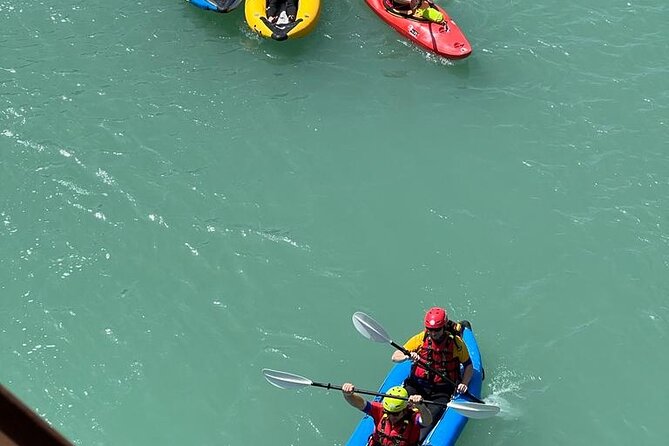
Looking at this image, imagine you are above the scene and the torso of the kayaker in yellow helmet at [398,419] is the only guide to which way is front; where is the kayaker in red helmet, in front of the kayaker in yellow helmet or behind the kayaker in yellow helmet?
behind

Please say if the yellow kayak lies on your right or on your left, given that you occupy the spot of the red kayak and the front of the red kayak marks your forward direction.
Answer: on your right

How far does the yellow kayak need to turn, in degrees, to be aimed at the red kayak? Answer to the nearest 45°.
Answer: approximately 90° to its left

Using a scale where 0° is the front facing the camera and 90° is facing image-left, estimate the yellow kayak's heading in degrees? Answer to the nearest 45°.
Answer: approximately 0°

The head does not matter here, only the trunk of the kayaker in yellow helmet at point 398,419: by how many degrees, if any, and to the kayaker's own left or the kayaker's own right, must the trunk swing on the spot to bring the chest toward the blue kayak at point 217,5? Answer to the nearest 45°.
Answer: approximately 135° to the kayaker's own right

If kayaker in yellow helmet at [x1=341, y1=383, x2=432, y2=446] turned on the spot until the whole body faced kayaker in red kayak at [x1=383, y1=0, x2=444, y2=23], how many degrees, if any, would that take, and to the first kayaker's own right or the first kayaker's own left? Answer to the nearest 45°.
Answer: approximately 180°

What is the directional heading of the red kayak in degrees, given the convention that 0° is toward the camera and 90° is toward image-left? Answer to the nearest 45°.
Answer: approximately 315°

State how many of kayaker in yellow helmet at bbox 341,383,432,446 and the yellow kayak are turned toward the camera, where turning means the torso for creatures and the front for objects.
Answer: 2

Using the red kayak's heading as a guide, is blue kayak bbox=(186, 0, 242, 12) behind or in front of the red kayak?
behind
